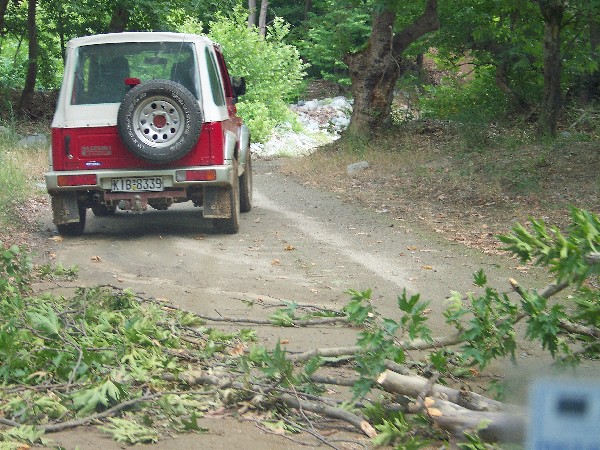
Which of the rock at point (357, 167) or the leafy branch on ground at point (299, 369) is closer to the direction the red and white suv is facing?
the rock

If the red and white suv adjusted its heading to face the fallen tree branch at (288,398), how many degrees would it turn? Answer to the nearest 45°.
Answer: approximately 180°

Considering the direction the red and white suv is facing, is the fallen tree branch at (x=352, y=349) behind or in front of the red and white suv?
behind

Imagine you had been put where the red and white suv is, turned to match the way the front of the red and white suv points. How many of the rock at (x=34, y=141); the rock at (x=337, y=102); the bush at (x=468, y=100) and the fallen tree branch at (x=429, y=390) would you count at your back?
1

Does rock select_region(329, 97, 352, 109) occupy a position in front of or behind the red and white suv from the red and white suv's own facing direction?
in front

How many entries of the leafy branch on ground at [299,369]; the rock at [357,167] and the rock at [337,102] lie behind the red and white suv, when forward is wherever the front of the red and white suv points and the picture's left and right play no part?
1

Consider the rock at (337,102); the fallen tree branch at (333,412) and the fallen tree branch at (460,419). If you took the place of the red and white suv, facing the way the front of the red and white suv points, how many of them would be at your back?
2

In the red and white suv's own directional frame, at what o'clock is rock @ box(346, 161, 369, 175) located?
The rock is roughly at 1 o'clock from the red and white suv.

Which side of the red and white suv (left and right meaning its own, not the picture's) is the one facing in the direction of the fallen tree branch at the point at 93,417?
back

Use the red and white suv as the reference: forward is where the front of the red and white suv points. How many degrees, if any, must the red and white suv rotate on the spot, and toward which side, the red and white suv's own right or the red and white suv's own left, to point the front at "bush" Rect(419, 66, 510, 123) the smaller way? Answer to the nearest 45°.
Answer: approximately 45° to the red and white suv's own right

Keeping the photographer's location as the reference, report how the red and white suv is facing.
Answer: facing away from the viewer

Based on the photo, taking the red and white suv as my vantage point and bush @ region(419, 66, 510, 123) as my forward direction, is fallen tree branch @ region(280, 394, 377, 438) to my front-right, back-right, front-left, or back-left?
back-right

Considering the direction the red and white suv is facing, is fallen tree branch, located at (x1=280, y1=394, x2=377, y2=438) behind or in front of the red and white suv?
behind

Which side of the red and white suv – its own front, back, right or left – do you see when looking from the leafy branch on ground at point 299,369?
back

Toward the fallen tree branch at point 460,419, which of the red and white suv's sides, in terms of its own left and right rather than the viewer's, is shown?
back

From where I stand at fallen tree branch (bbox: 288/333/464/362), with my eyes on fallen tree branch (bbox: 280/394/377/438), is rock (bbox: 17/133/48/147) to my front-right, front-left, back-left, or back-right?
back-right

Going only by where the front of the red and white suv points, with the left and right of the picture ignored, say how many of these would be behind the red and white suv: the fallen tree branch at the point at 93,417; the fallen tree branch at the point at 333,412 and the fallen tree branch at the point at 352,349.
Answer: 3
